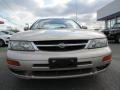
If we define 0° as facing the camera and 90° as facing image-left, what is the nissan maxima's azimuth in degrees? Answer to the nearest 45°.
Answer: approximately 0°
